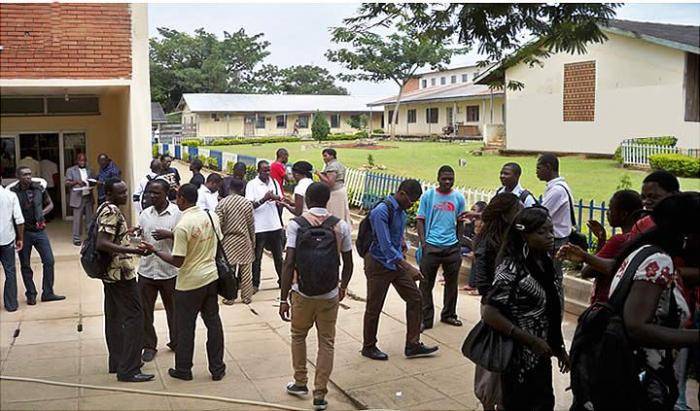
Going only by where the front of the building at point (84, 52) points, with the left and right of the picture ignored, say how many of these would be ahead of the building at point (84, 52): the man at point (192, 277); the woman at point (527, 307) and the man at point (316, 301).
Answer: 3

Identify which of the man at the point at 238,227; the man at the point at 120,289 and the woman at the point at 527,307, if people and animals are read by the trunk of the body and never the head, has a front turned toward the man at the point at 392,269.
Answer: the man at the point at 120,289

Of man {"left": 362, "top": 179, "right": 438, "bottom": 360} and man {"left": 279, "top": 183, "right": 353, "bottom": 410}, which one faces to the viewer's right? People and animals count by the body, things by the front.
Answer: man {"left": 362, "top": 179, "right": 438, "bottom": 360}

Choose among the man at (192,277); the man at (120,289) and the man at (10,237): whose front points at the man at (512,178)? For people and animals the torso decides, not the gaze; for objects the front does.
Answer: the man at (120,289)

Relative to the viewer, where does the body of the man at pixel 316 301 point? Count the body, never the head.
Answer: away from the camera

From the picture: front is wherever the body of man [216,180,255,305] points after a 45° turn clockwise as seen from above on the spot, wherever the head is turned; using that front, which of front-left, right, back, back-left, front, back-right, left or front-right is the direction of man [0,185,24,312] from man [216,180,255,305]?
back-left

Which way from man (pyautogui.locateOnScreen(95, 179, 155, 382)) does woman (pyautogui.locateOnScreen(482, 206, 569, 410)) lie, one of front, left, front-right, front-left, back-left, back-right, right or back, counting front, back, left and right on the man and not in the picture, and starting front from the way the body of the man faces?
front-right

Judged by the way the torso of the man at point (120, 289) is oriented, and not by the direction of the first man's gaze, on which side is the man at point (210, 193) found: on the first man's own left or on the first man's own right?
on the first man's own left

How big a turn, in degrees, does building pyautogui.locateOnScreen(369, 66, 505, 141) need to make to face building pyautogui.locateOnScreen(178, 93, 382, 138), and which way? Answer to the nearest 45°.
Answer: approximately 90° to its right

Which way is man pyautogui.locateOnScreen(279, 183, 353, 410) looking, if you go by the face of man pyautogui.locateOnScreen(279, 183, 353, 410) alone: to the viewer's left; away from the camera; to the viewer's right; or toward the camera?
away from the camera

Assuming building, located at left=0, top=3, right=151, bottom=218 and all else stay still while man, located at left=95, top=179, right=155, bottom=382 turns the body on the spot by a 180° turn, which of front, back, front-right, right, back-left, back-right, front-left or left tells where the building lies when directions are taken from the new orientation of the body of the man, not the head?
right

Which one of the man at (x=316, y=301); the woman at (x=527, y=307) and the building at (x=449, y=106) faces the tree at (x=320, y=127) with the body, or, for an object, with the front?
the man
